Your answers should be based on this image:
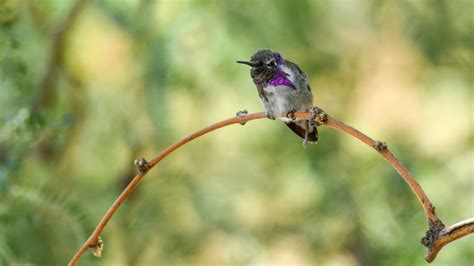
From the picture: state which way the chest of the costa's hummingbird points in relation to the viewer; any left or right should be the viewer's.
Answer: facing the viewer and to the left of the viewer

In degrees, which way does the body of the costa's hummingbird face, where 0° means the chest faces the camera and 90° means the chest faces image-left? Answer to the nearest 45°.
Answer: approximately 45°
